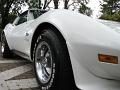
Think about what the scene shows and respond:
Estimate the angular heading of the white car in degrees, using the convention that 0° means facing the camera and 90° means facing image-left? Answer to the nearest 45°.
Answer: approximately 315°

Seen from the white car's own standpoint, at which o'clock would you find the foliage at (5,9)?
The foliage is roughly at 7 o'clock from the white car.

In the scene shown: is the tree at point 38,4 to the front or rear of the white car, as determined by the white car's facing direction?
to the rear
